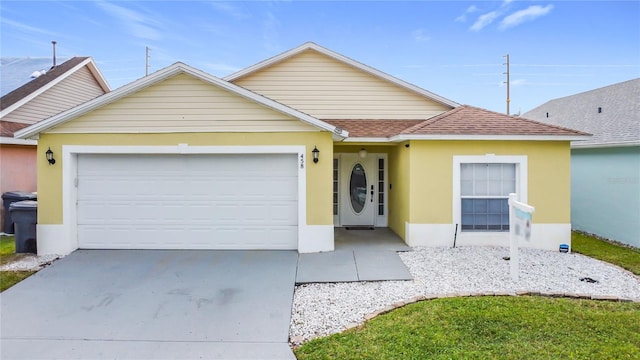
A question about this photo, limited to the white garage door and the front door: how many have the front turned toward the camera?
2

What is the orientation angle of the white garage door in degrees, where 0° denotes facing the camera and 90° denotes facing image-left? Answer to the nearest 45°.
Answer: approximately 0°

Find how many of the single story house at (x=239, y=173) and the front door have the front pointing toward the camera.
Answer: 2

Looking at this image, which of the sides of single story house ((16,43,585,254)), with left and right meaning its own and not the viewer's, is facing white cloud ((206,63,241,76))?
back

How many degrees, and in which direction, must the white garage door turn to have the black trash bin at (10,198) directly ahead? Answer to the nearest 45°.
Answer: approximately 135° to its right

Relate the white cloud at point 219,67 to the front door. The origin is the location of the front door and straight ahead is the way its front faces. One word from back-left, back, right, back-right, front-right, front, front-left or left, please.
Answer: back-right

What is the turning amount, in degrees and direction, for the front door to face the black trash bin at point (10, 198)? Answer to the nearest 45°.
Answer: approximately 90° to its right
